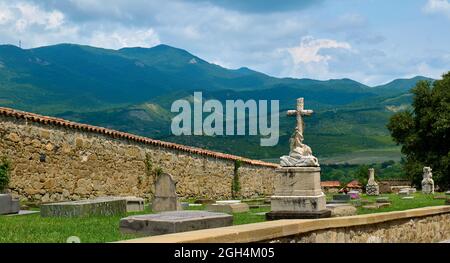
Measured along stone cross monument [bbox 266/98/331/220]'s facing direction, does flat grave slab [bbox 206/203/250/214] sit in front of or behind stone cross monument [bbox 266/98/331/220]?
behind

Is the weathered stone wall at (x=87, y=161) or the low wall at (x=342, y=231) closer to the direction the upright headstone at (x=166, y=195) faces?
the low wall

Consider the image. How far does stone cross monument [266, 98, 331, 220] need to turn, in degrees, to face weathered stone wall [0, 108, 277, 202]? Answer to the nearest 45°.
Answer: approximately 135° to its right

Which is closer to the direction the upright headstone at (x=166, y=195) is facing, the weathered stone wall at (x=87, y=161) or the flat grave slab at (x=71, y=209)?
the flat grave slab

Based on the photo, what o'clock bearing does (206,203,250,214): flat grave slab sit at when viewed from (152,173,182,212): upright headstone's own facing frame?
The flat grave slab is roughly at 8 o'clock from the upright headstone.

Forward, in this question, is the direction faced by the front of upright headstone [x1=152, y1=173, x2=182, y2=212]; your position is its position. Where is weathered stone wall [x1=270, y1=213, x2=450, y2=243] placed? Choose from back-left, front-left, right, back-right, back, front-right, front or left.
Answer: front-left

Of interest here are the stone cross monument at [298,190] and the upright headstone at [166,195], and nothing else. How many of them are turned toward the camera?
2

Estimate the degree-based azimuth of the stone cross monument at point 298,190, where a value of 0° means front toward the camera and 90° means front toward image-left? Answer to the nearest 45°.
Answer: approximately 0°

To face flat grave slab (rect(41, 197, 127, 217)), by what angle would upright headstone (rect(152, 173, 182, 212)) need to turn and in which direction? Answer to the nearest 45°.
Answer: approximately 45° to its right

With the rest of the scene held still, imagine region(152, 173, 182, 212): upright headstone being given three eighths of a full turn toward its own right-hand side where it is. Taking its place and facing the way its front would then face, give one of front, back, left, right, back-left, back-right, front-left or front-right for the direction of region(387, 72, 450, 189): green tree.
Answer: right
